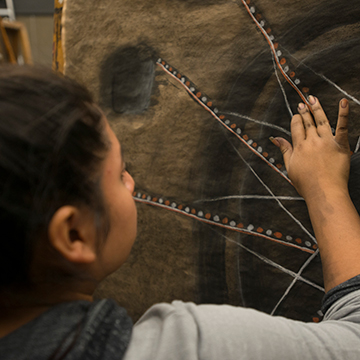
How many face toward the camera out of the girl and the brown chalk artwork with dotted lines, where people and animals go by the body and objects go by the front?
1

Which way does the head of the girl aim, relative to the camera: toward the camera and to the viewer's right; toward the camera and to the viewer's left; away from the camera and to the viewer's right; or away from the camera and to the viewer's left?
away from the camera and to the viewer's right

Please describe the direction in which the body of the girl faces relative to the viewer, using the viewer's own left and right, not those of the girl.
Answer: facing away from the viewer and to the right of the viewer
